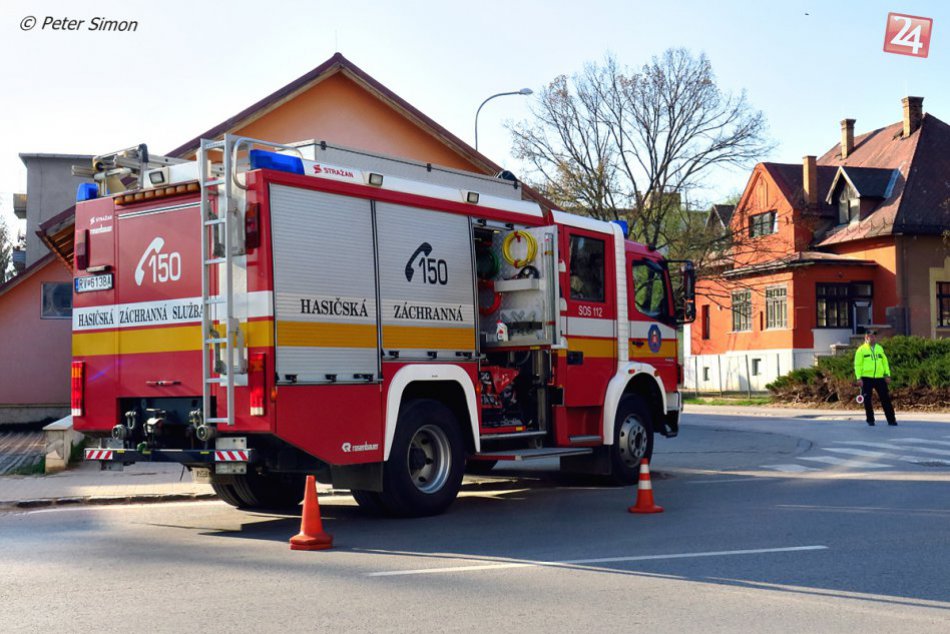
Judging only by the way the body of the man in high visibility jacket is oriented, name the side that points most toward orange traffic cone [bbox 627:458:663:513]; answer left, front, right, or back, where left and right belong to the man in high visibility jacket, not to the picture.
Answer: front

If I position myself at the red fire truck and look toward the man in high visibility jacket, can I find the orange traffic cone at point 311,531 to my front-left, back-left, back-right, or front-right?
back-right

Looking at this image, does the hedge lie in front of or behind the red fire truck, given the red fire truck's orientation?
in front

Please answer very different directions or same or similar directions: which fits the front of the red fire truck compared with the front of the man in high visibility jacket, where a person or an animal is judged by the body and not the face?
very different directions

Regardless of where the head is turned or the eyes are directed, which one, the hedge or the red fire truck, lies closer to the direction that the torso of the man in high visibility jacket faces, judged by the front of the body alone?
the red fire truck

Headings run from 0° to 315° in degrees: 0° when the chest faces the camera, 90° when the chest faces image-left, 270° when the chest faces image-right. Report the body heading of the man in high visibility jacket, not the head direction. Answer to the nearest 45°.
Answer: approximately 0°

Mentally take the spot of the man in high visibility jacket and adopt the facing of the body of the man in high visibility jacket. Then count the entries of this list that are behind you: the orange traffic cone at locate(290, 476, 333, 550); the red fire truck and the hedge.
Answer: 1

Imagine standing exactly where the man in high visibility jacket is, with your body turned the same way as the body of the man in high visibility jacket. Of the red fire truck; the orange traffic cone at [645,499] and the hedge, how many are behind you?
1

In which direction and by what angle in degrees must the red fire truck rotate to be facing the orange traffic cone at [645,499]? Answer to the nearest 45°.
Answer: approximately 45° to its right

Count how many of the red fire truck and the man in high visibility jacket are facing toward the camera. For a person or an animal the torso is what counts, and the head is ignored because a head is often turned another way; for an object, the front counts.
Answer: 1

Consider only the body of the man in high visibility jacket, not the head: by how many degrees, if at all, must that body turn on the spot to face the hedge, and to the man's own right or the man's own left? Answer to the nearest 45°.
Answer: approximately 180°

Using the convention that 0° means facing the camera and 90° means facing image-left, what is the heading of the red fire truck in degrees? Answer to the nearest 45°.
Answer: approximately 225°

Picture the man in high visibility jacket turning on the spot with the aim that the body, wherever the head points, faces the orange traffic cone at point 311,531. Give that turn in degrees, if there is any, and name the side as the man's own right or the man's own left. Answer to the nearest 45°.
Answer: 0° — they already face it
